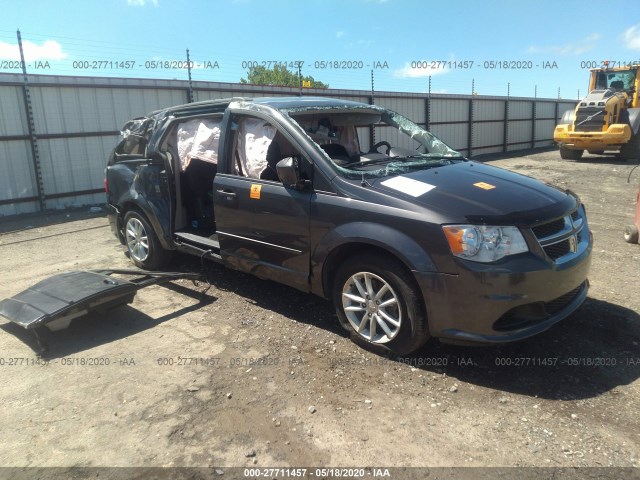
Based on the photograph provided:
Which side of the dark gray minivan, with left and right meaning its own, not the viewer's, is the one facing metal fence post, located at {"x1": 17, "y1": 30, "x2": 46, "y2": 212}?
back

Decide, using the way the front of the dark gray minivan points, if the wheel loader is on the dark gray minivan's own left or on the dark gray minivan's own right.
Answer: on the dark gray minivan's own left

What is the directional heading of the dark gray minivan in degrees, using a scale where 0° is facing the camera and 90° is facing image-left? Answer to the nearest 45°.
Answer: approximately 315°
